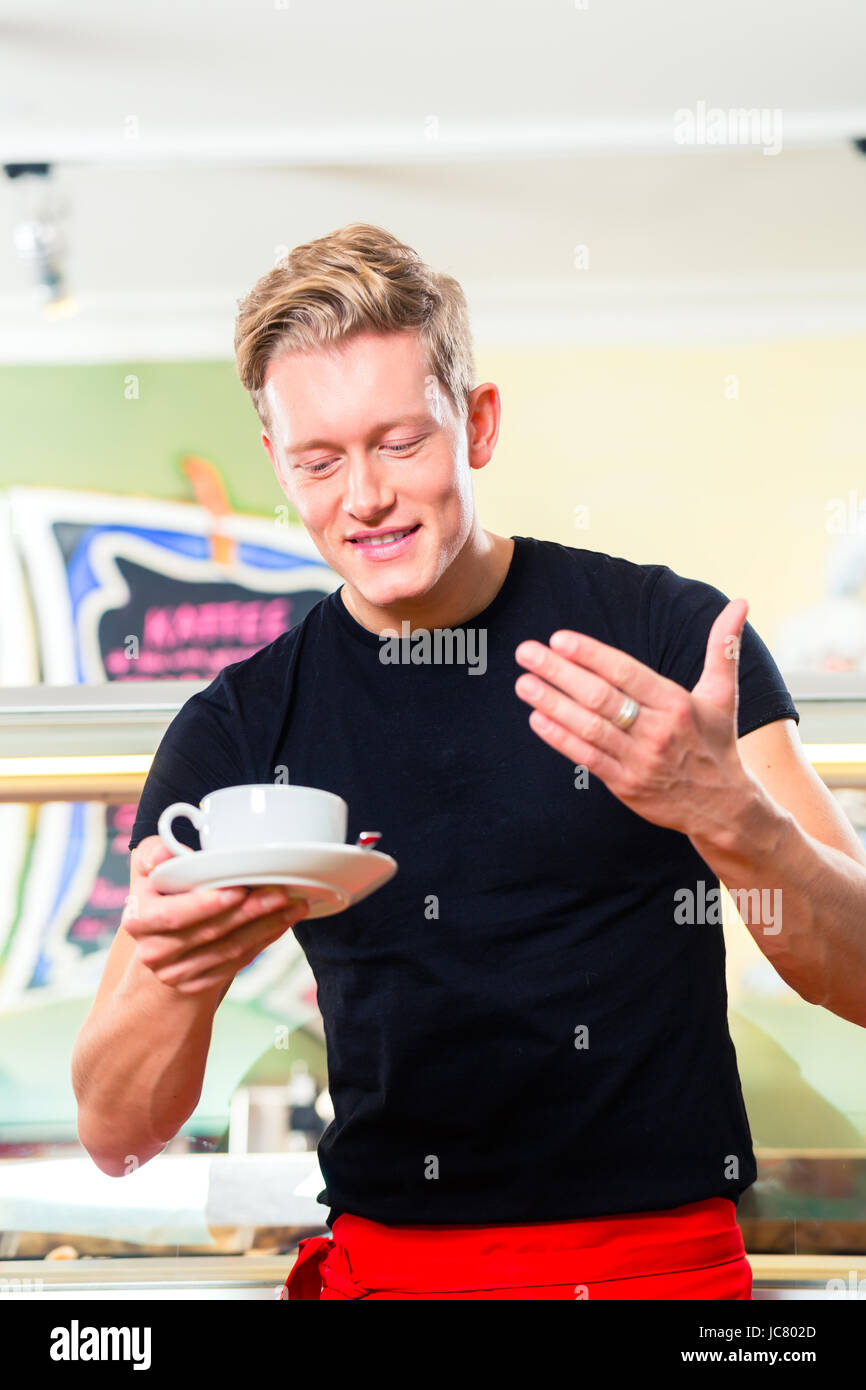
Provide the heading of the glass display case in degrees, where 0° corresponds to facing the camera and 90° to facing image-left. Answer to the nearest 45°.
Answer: approximately 0°

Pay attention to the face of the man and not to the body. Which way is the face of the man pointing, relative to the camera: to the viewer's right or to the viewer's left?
to the viewer's left

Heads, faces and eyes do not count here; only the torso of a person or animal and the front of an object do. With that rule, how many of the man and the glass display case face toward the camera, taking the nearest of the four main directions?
2

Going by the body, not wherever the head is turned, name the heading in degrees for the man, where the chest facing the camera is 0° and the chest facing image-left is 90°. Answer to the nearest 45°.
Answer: approximately 0°
